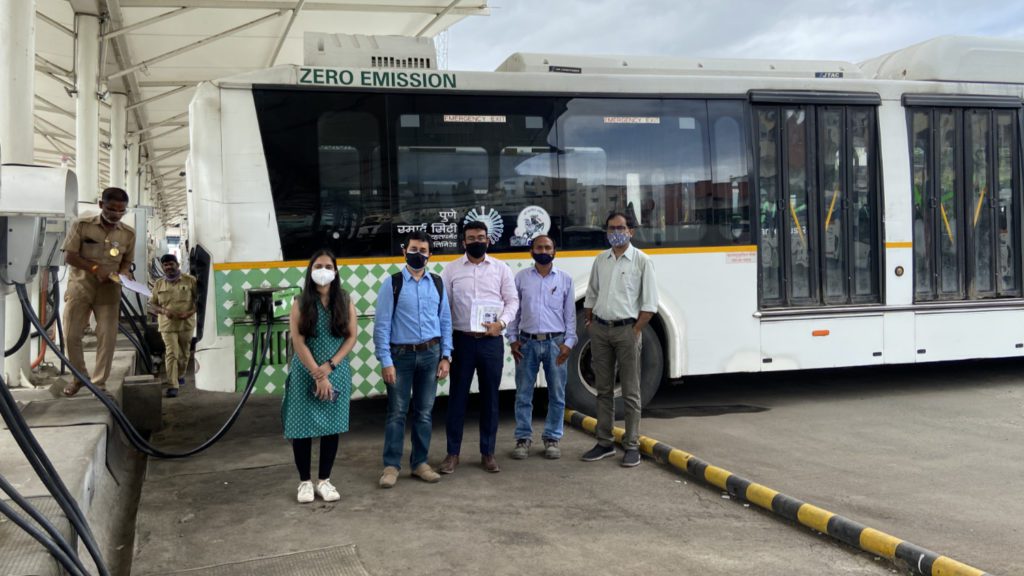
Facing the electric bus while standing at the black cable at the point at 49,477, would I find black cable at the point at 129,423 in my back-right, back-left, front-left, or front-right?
front-left

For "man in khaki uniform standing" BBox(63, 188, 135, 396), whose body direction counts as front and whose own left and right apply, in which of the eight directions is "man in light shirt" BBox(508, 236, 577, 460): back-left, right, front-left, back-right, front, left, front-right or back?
front

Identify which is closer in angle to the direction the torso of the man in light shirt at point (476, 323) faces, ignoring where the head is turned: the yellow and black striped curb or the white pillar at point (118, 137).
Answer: the yellow and black striped curb

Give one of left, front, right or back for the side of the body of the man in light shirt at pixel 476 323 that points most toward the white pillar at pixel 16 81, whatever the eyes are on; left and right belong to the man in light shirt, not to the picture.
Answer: right

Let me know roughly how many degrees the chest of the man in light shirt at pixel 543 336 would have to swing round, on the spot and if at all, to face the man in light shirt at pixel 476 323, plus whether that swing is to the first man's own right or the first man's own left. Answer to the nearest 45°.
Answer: approximately 45° to the first man's own right

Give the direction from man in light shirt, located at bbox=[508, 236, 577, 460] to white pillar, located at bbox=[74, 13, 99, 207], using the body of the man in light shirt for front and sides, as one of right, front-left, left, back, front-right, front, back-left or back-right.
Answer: back-right

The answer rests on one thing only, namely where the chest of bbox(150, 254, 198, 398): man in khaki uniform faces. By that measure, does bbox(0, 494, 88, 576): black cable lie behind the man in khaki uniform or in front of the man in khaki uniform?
in front

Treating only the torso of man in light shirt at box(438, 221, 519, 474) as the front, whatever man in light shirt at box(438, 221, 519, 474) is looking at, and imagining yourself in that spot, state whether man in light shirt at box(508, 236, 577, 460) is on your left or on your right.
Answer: on your left

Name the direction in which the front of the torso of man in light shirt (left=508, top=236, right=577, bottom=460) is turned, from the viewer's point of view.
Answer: toward the camera

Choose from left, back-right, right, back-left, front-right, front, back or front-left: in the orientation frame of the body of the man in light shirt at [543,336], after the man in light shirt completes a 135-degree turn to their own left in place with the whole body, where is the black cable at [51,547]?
back

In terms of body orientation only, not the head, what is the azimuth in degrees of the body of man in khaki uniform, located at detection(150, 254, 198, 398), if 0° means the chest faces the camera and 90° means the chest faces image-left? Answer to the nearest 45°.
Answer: approximately 0°

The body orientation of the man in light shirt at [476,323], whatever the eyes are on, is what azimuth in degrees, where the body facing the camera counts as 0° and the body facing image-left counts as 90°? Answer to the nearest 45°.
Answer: approximately 0°
